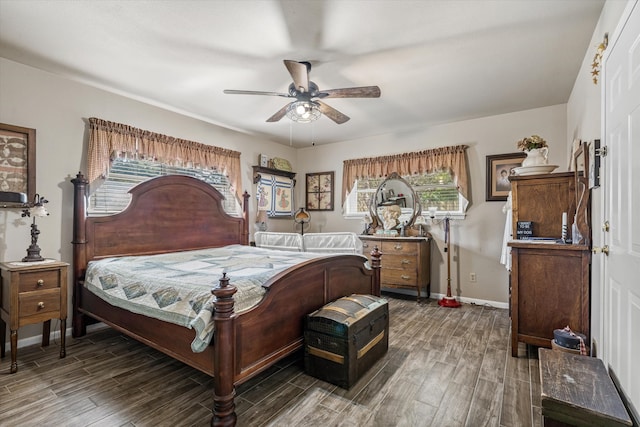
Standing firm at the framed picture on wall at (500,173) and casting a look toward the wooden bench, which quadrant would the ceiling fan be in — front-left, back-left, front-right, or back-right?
front-right

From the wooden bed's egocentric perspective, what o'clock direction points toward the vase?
The vase is roughly at 11 o'clock from the wooden bed.

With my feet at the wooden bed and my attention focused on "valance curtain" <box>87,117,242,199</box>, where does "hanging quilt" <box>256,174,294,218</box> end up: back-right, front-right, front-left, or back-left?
front-right

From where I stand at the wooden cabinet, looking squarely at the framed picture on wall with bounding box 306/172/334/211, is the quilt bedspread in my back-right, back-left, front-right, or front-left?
front-left

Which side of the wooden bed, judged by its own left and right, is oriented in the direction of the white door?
front

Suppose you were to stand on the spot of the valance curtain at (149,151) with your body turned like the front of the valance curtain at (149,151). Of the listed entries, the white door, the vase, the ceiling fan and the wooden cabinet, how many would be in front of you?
4

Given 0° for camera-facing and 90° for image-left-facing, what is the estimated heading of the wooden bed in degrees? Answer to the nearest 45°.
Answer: approximately 315°

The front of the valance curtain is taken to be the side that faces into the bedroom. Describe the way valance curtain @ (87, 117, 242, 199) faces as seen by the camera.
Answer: facing the viewer and to the right of the viewer

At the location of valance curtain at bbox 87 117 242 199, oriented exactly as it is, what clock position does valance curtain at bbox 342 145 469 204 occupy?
valance curtain at bbox 342 145 469 204 is roughly at 11 o'clock from valance curtain at bbox 87 117 242 199.

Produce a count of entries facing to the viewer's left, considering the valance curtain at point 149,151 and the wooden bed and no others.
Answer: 0

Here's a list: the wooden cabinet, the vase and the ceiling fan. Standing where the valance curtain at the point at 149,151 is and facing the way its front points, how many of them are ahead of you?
3

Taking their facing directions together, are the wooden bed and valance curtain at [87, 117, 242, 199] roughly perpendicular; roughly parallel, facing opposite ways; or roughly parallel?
roughly parallel

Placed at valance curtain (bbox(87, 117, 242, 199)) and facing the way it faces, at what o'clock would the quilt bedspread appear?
The quilt bedspread is roughly at 1 o'clock from the valance curtain.

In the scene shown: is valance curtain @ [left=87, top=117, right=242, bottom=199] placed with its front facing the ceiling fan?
yes

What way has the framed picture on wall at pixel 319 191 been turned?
toward the camera

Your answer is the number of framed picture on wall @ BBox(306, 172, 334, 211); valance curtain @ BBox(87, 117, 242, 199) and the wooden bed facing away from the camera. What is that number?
0

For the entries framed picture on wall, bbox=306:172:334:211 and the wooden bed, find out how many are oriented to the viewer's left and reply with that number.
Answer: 0
